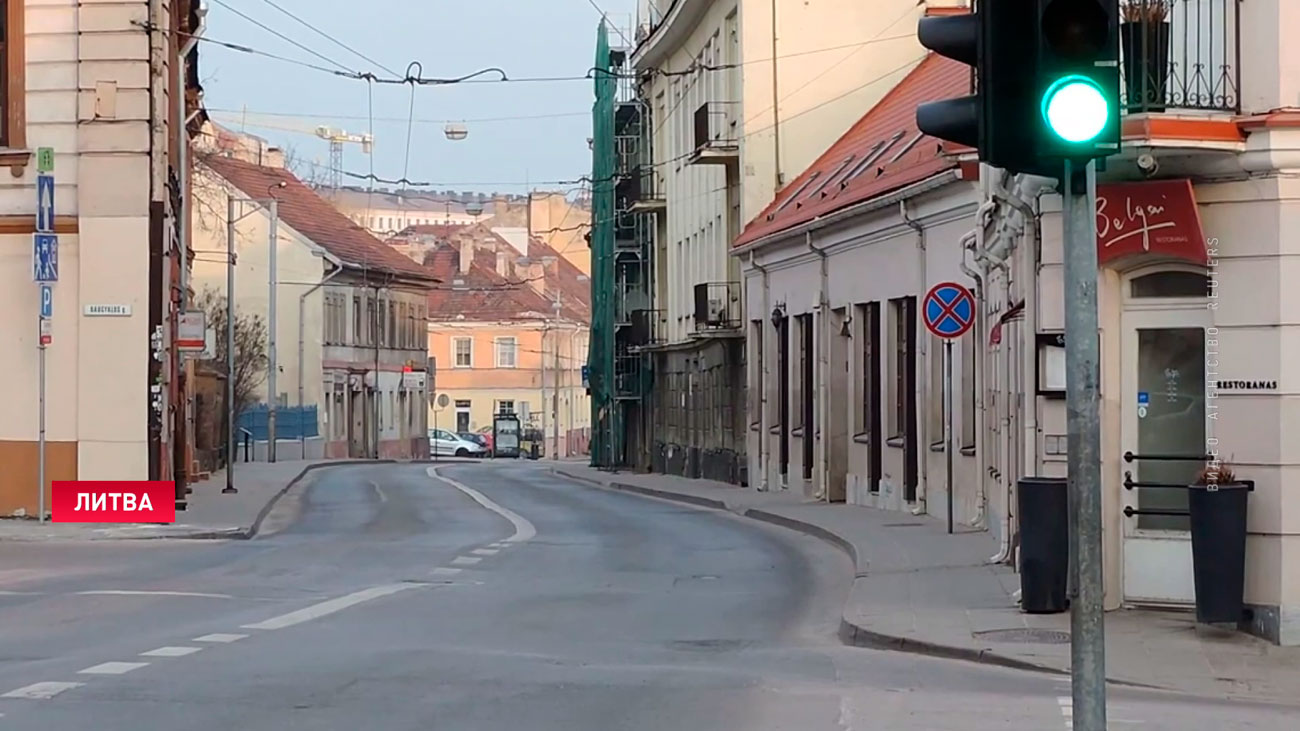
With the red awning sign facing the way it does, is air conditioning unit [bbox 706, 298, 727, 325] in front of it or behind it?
behind

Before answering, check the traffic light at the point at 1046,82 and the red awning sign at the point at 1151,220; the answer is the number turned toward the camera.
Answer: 2

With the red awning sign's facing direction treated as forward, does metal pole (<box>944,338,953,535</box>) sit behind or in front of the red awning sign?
behind

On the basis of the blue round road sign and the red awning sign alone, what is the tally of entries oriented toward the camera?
2

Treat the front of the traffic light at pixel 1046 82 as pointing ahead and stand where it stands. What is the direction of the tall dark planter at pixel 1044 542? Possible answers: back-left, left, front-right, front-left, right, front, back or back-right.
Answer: back

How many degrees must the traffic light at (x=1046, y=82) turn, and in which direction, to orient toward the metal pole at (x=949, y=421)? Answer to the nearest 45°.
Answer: approximately 180°

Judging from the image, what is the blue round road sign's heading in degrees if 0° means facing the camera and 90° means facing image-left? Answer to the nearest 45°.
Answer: approximately 0°

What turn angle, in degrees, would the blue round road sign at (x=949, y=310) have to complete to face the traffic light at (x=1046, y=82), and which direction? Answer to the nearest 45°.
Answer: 0° — it already faces it
